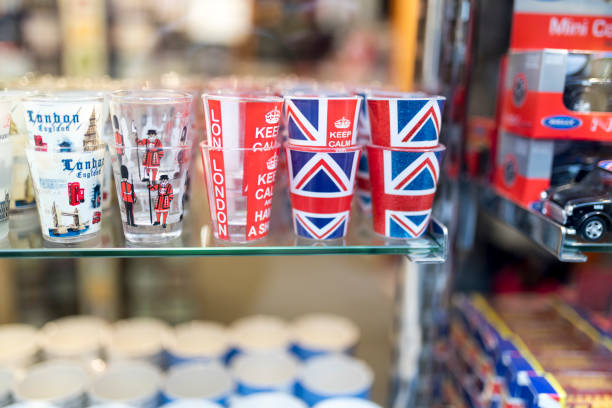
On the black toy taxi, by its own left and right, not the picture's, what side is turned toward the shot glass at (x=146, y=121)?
front

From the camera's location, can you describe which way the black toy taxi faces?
facing the viewer and to the left of the viewer

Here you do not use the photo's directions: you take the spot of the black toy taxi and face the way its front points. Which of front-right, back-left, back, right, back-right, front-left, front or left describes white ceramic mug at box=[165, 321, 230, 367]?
front-right

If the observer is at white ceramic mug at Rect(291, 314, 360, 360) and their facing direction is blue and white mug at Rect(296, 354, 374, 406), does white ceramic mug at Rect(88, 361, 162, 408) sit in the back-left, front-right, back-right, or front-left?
front-right

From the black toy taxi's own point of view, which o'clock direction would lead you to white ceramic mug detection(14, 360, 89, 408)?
The white ceramic mug is roughly at 1 o'clock from the black toy taxi.

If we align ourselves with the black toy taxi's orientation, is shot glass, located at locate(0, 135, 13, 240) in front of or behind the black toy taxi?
in front
